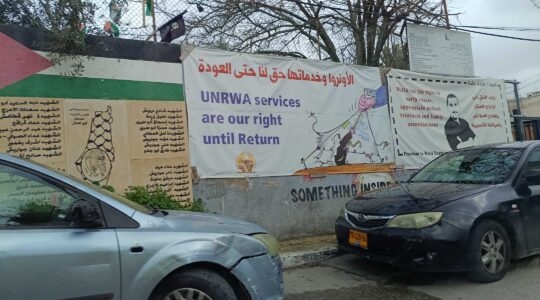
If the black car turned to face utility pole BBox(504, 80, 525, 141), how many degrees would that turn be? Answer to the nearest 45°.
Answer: approximately 135° to its right

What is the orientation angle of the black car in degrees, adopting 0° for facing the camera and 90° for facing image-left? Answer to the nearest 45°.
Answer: approximately 45°

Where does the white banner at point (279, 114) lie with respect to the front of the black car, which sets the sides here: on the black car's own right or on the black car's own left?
on the black car's own right

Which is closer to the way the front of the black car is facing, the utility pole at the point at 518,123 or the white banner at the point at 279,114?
the white banner

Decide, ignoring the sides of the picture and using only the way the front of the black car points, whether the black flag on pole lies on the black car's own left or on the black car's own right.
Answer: on the black car's own right
